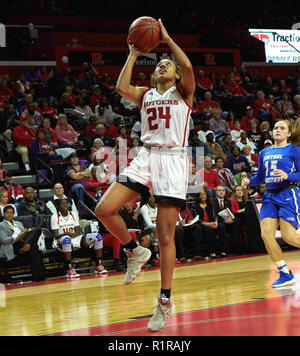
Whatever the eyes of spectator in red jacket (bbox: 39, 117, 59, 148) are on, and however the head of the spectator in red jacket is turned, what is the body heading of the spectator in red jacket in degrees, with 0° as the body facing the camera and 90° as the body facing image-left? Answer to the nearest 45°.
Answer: approximately 315°

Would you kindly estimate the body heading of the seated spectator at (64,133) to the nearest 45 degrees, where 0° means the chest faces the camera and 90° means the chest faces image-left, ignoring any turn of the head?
approximately 315°

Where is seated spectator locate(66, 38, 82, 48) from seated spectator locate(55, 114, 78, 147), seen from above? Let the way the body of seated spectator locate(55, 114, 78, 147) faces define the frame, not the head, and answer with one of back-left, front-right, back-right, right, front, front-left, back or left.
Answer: back-left

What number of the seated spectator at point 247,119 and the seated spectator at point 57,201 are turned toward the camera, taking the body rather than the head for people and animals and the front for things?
2

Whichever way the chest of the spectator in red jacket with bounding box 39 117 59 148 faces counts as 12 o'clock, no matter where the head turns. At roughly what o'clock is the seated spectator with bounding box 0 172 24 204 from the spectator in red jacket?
The seated spectator is roughly at 2 o'clock from the spectator in red jacket.

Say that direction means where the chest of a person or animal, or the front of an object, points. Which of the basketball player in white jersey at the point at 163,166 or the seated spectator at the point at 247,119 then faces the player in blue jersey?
the seated spectator

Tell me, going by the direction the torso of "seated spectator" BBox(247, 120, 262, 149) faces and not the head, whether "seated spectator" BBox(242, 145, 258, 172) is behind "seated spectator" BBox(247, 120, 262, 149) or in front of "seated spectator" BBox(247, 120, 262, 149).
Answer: in front

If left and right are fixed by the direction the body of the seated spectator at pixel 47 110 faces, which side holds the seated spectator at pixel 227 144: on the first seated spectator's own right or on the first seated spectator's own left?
on the first seated spectator's own left

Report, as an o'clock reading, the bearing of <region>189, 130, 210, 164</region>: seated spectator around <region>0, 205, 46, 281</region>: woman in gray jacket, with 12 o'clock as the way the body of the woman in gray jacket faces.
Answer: The seated spectator is roughly at 9 o'clock from the woman in gray jacket.

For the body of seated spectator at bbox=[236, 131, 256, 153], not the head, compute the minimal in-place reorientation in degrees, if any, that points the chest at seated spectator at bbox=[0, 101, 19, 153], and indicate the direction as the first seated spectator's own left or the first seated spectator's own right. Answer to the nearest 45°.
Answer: approximately 45° to the first seated spectator's own right

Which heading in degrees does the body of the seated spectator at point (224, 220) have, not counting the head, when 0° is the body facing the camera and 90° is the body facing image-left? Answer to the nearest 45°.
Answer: approximately 0°
